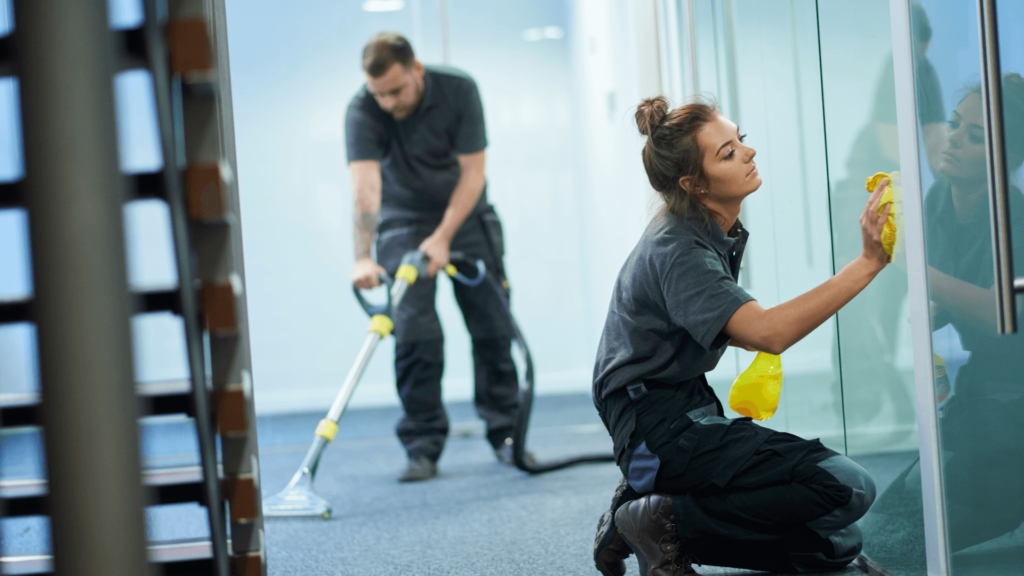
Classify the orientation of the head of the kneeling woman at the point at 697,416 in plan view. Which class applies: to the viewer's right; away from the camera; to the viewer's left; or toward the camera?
to the viewer's right

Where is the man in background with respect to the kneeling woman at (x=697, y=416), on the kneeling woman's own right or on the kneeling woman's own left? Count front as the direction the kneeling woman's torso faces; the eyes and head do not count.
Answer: on the kneeling woman's own left

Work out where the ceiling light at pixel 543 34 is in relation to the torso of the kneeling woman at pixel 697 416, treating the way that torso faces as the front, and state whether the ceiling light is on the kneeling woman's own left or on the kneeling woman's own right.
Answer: on the kneeling woman's own left

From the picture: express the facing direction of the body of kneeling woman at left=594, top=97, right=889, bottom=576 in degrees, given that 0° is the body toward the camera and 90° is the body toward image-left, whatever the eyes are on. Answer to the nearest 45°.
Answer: approximately 270°

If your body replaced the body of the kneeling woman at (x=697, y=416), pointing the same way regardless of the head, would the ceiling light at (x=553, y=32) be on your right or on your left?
on your left
